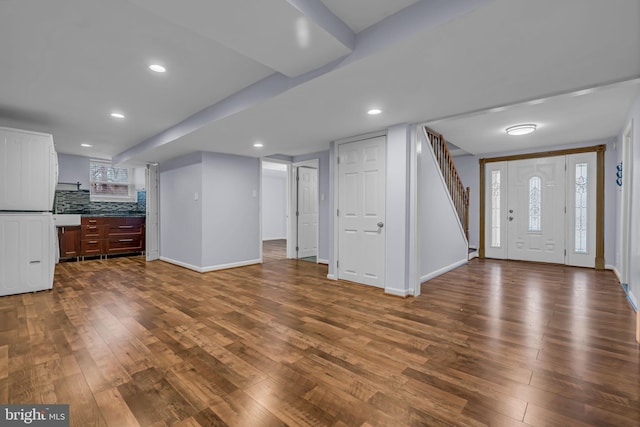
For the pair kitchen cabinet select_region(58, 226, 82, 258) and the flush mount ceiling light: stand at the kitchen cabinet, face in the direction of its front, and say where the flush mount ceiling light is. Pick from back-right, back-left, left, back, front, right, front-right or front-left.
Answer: front-left

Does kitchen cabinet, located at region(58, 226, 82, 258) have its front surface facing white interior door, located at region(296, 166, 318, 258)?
no

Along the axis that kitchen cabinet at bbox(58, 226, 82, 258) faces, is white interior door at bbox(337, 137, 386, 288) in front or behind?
in front

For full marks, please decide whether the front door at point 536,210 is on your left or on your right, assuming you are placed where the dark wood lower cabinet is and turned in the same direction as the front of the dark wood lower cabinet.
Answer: on your left

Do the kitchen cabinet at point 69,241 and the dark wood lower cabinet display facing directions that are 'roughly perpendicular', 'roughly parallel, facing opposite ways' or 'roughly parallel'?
roughly parallel

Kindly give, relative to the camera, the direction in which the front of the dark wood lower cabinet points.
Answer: facing the viewer

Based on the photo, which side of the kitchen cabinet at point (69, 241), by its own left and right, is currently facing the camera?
front

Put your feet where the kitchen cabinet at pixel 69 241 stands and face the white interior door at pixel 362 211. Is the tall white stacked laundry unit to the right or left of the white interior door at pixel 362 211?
right

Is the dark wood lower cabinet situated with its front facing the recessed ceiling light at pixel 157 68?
yes

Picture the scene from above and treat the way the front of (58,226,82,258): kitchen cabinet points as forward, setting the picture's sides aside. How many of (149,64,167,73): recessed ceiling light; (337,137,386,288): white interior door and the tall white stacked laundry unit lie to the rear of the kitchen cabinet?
0

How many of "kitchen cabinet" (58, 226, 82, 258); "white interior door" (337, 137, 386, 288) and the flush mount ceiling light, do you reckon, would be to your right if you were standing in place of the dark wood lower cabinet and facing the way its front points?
1

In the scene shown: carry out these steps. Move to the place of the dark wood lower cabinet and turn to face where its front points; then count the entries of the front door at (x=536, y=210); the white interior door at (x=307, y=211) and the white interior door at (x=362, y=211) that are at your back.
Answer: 0

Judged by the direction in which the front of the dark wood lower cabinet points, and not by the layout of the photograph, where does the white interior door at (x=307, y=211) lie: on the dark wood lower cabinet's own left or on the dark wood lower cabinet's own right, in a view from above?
on the dark wood lower cabinet's own left

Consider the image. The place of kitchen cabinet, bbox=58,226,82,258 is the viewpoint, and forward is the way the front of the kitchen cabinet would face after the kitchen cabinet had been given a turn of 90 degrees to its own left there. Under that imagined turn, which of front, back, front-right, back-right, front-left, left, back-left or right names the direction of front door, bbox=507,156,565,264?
front-right

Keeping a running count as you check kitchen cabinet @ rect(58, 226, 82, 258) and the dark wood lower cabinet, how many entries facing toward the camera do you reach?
2

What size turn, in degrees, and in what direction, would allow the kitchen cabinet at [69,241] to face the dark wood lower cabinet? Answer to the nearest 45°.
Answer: approximately 90° to its left

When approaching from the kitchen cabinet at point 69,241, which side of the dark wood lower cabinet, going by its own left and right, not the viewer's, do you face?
right
